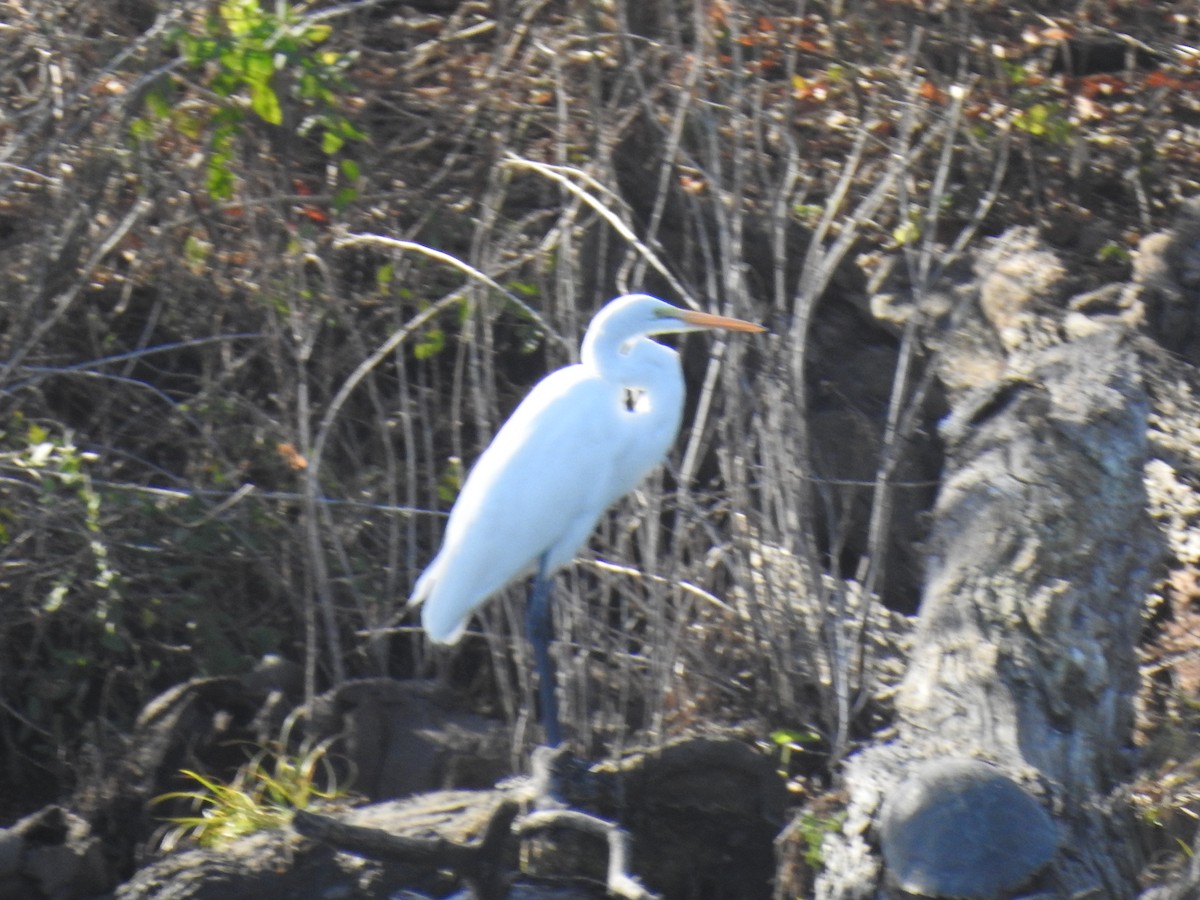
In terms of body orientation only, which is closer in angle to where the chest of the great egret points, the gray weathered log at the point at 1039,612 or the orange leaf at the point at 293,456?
the gray weathered log

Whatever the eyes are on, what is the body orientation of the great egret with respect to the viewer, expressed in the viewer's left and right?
facing to the right of the viewer

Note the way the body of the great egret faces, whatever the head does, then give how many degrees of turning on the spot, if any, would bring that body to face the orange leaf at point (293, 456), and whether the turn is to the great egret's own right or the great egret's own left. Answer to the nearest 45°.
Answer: approximately 135° to the great egret's own left

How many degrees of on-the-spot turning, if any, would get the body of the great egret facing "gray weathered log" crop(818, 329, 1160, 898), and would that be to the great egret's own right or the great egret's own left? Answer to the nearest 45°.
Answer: approximately 45° to the great egret's own right
